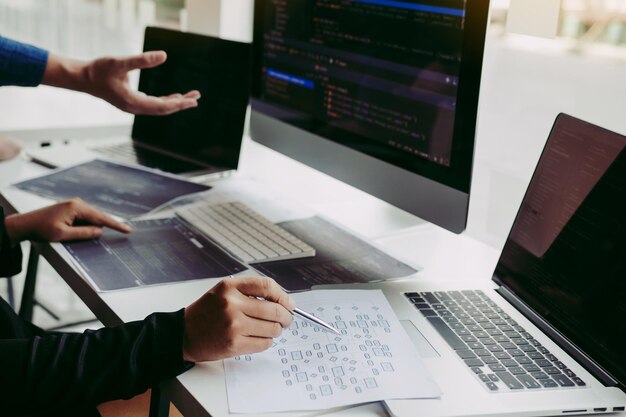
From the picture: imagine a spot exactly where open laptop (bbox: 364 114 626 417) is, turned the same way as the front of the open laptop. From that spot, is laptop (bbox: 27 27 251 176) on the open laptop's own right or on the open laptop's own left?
on the open laptop's own right

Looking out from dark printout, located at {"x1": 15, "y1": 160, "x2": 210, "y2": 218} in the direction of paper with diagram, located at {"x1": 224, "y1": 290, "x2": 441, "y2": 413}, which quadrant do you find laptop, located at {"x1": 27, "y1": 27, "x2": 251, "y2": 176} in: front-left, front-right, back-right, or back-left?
back-left

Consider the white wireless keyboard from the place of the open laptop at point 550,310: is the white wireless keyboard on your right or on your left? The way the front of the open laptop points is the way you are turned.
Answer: on your right

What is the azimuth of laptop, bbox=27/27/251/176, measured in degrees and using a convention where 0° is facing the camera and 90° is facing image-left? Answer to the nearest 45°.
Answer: approximately 45°

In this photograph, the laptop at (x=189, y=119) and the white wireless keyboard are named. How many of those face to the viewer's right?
0

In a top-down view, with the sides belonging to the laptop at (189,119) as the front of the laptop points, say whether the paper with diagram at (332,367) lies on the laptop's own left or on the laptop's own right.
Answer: on the laptop's own left

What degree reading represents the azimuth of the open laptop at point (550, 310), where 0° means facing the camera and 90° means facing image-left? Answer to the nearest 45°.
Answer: approximately 45°

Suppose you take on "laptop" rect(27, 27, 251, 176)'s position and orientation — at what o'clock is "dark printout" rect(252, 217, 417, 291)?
The dark printout is roughly at 10 o'clock from the laptop.

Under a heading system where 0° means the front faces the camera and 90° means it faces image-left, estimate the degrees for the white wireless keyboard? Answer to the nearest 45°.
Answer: approximately 45°

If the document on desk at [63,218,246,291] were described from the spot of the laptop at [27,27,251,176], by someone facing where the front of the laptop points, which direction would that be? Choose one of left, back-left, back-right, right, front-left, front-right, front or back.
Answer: front-left
